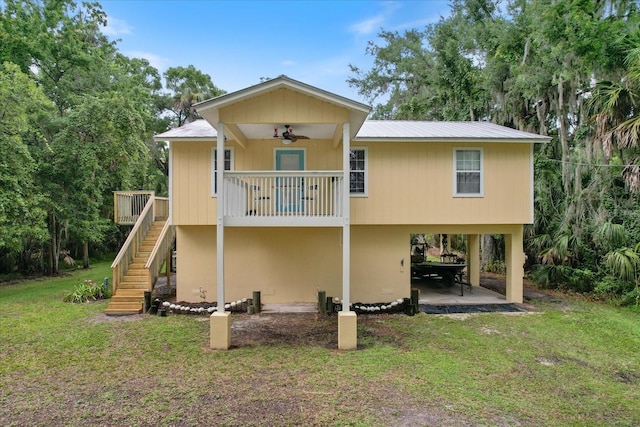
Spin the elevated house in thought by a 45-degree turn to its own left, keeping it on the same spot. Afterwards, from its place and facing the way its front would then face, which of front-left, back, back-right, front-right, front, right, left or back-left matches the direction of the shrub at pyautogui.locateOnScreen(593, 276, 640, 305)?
front-left

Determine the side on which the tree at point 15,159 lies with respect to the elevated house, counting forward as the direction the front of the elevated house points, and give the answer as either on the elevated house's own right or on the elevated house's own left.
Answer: on the elevated house's own right

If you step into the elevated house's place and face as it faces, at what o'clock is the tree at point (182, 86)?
The tree is roughly at 5 o'clock from the elevated house.

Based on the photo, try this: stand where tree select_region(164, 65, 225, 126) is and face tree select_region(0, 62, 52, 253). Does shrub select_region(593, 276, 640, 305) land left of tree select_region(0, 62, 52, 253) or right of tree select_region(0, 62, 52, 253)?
left

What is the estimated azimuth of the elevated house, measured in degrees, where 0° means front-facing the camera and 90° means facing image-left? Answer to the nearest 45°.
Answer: approximately 0°

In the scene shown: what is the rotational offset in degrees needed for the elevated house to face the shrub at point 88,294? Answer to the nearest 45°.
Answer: approximately 90° to its right
